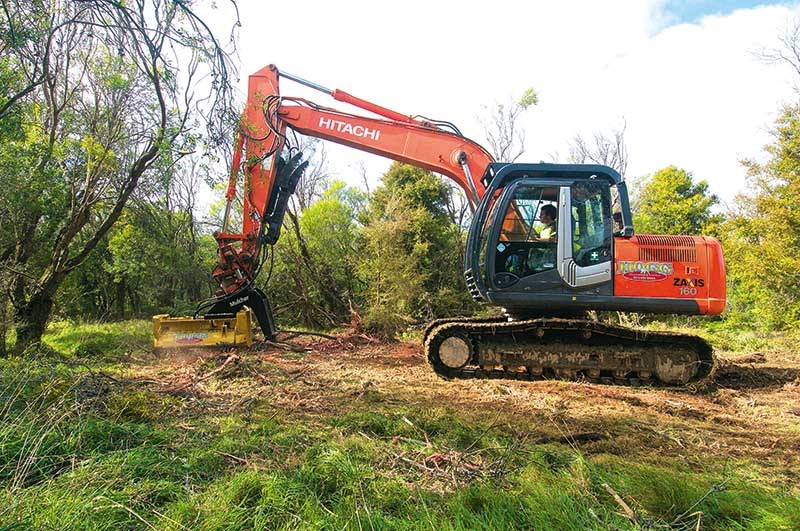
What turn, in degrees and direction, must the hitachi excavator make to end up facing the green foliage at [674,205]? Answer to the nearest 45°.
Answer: approximately 135° to its right

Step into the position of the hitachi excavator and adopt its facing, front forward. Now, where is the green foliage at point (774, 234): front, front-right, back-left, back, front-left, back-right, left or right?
back-right

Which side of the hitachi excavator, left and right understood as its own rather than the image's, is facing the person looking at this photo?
left

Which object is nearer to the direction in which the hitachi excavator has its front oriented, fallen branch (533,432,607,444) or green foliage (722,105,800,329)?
the fallen branch

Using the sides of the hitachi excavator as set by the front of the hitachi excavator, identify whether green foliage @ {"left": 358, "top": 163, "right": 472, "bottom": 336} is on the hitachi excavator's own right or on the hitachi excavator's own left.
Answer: on the hitachi excavator's own right

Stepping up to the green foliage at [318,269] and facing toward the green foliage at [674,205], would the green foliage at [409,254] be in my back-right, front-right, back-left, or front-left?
front-right

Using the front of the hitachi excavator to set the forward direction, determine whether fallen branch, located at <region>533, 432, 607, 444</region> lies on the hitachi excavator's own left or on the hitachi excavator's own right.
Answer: on the hitachi excavator's own left

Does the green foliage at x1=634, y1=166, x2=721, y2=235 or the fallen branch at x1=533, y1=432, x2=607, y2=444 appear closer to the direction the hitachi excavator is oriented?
the fallen branch

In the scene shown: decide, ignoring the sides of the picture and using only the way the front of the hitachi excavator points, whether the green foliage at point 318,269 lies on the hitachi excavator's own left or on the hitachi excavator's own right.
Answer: on the hitachi excavator's own right
